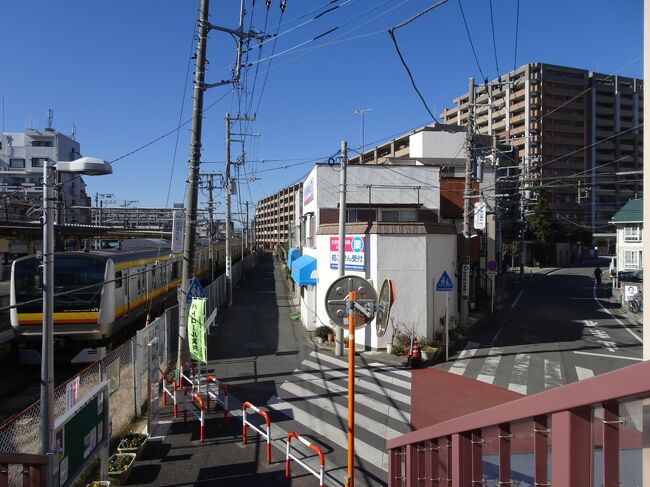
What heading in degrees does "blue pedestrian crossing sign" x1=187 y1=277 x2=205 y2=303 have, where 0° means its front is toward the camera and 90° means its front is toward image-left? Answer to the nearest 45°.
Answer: approximately 0°

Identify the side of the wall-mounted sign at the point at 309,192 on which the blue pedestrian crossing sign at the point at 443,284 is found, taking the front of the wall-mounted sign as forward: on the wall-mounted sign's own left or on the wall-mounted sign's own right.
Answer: on the wall-mounted sign's own left

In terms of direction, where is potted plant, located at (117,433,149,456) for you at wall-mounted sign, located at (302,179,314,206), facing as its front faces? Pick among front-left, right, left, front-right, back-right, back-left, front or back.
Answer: front-left

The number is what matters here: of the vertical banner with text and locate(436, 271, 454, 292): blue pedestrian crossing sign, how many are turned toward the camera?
2

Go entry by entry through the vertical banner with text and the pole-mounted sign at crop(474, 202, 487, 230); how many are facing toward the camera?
2

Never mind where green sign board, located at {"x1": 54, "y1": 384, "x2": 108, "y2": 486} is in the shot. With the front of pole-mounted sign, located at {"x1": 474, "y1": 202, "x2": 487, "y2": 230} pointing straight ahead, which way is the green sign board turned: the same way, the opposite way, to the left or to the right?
to the left

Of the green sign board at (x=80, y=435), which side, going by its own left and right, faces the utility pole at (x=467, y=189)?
left

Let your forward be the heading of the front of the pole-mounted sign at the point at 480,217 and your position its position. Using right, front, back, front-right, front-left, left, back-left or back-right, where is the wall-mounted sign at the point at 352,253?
front-right

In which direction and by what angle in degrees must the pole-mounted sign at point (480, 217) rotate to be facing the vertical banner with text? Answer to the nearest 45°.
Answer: approximately 45° to its right

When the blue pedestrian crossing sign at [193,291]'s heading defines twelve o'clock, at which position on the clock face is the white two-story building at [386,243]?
The white two-story building is roughly at 8 o'clock from the blue pedestrian crossing sign.
